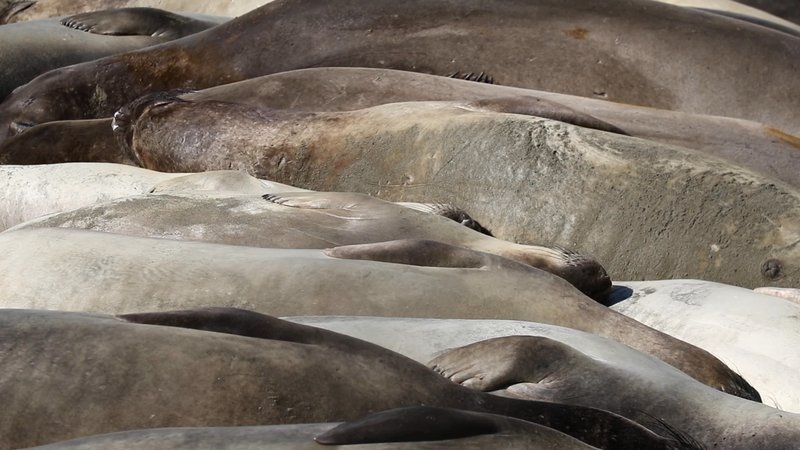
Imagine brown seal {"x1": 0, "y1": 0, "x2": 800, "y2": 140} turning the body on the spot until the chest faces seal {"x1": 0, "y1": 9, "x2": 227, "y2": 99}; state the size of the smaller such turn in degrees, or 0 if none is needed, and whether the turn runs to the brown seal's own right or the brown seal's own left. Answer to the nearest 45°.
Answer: approximately 45° to the brown seal's own right

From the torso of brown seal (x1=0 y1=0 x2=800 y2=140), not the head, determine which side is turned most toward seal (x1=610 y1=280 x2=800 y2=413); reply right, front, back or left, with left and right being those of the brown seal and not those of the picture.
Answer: left

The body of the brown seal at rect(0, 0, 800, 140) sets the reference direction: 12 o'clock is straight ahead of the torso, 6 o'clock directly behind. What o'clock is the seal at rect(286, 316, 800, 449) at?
The seal is roughly at 9 o'clock from the brown seal.

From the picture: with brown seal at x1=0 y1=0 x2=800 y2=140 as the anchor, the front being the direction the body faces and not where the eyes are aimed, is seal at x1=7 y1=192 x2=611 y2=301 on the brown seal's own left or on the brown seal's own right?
on the brown seal's own left

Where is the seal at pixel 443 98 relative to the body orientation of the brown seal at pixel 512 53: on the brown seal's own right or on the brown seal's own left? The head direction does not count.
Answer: on the brown seal's own left

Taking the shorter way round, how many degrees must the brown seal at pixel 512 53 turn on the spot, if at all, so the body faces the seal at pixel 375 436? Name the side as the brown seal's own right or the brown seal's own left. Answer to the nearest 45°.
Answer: approximately 90° to the brown seal's own left

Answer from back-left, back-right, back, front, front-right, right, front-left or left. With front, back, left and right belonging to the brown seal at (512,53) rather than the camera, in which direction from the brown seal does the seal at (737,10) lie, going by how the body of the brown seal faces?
back-right

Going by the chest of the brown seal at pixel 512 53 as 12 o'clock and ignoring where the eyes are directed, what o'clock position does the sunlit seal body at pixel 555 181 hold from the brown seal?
The sunlit seal body is roughly at 9 o'clock from the brown seal.

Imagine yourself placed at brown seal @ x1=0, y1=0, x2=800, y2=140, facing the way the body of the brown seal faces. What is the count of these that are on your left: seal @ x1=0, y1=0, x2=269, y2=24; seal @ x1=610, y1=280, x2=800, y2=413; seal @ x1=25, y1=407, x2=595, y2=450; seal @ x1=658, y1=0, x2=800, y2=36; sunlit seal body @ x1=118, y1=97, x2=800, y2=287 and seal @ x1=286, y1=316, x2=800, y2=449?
4

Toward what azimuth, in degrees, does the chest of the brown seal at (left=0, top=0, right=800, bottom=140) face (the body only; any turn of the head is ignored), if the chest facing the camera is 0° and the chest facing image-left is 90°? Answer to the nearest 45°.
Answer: approximately 90°

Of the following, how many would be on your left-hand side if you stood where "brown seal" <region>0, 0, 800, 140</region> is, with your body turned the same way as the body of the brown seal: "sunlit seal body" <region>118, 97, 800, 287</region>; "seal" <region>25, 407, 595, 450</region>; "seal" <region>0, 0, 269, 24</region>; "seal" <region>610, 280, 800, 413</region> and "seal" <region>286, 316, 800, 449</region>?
4

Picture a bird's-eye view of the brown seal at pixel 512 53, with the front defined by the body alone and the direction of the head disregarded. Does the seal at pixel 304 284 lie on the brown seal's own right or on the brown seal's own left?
on the brown seal's own left

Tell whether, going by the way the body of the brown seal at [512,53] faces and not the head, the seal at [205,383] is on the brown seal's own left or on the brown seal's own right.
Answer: on the brown seal's own left

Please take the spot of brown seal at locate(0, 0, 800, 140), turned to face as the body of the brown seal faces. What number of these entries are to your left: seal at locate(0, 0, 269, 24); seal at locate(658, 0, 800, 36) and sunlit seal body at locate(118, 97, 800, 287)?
1
